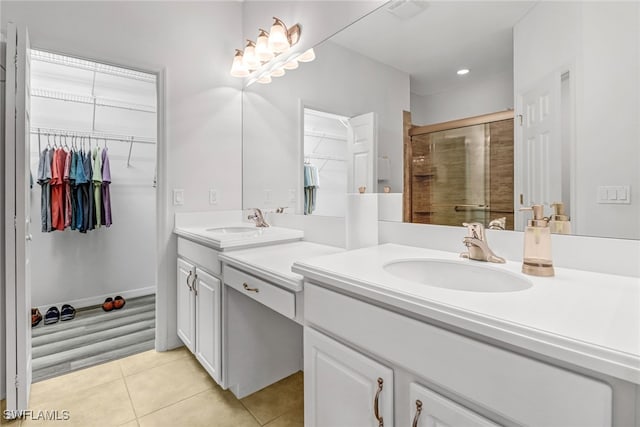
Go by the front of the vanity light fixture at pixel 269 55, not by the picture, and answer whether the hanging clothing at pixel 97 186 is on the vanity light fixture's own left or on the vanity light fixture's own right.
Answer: on the vanity light fixture's own right

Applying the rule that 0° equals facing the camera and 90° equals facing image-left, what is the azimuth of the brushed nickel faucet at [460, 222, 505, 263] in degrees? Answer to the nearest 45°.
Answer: approximately 45°

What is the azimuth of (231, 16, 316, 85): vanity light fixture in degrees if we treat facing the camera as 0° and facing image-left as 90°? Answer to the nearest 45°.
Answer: approximately 45°

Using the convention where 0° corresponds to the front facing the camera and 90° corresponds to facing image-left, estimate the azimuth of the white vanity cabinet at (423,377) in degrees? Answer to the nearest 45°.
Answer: approximately 45°

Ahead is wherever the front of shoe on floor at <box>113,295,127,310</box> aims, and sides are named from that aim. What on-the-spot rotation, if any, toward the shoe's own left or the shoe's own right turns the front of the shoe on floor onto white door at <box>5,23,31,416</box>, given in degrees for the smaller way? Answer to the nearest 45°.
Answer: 0° — it already faces it

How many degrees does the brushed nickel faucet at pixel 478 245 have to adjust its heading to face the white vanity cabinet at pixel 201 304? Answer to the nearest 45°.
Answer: approximately 45° to its right
